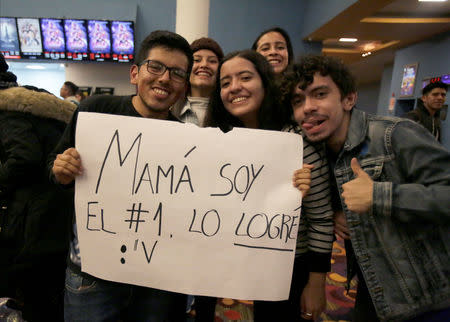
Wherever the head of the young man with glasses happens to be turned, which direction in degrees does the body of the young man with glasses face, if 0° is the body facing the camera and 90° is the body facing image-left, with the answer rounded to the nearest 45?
approximately 0°

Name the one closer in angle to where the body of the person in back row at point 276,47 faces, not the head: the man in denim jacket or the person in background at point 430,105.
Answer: the man in denim jacket

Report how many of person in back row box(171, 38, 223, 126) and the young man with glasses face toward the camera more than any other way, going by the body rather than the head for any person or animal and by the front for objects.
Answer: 2

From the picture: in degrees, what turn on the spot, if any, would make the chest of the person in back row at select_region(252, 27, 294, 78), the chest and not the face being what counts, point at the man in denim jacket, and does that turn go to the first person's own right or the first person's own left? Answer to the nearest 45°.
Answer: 0° — they already face them

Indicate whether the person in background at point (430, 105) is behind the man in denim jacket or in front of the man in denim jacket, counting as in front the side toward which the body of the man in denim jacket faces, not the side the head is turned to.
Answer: behind

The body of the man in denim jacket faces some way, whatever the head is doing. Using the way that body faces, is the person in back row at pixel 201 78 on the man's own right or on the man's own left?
on the man's own right

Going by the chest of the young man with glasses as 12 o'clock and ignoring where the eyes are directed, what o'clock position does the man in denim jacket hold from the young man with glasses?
The man in denim jacket is roughly at 10 o'clock from the young man with glasses.

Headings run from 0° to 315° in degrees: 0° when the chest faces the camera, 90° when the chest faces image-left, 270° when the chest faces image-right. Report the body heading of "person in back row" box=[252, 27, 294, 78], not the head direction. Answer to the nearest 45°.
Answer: approximately 0°

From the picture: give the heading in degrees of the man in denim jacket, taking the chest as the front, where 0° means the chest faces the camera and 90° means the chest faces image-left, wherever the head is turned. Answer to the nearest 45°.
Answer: approximately 45°
